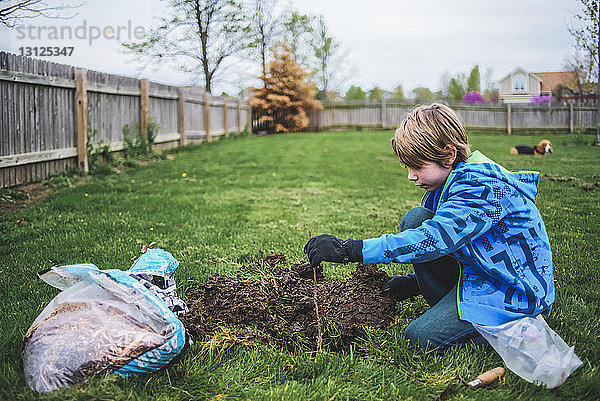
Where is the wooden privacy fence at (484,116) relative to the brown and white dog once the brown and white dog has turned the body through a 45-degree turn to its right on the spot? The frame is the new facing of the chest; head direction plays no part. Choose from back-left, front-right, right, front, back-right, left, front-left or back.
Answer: back-left

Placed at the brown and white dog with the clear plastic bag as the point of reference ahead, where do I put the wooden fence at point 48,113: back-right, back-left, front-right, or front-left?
front-right

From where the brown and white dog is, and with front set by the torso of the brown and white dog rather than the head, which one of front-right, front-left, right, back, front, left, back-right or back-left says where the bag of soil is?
right

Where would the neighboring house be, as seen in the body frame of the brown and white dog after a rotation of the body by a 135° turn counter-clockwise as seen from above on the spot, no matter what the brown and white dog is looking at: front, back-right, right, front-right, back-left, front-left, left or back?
front-right

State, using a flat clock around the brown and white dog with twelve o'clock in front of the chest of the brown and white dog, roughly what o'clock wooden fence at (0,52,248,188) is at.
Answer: The wooden fence is roughly at 4 o'clock from the brown and white dog.

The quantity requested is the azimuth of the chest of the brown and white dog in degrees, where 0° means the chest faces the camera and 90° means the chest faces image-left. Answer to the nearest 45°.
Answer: approximately 270°
